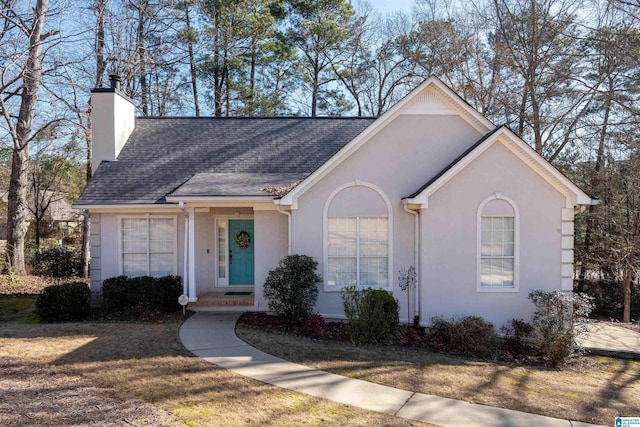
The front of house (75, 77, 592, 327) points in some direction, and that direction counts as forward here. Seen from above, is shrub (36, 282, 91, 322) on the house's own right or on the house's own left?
on the house's own right

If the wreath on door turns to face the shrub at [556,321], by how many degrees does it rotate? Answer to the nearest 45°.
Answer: approximately 45° to its left

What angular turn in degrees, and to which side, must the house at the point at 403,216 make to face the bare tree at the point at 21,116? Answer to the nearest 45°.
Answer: approximately 135° to its right

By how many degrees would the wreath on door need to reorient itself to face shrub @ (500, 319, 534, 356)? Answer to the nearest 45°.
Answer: approximately 45° to its left

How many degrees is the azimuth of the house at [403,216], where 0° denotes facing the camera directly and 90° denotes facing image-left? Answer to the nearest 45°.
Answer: approximately 0°

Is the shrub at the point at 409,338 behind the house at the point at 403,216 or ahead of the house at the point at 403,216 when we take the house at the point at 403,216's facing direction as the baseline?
ahead

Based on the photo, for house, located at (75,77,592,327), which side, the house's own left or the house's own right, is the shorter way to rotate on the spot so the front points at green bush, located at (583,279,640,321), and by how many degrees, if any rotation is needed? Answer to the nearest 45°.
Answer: approximately 135° to the house's own left

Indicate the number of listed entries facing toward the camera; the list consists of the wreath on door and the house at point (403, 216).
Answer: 2

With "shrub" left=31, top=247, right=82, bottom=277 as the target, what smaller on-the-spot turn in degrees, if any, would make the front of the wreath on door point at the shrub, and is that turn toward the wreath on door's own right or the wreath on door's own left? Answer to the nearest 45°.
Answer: approximately 135° to the wreath on door's own right
